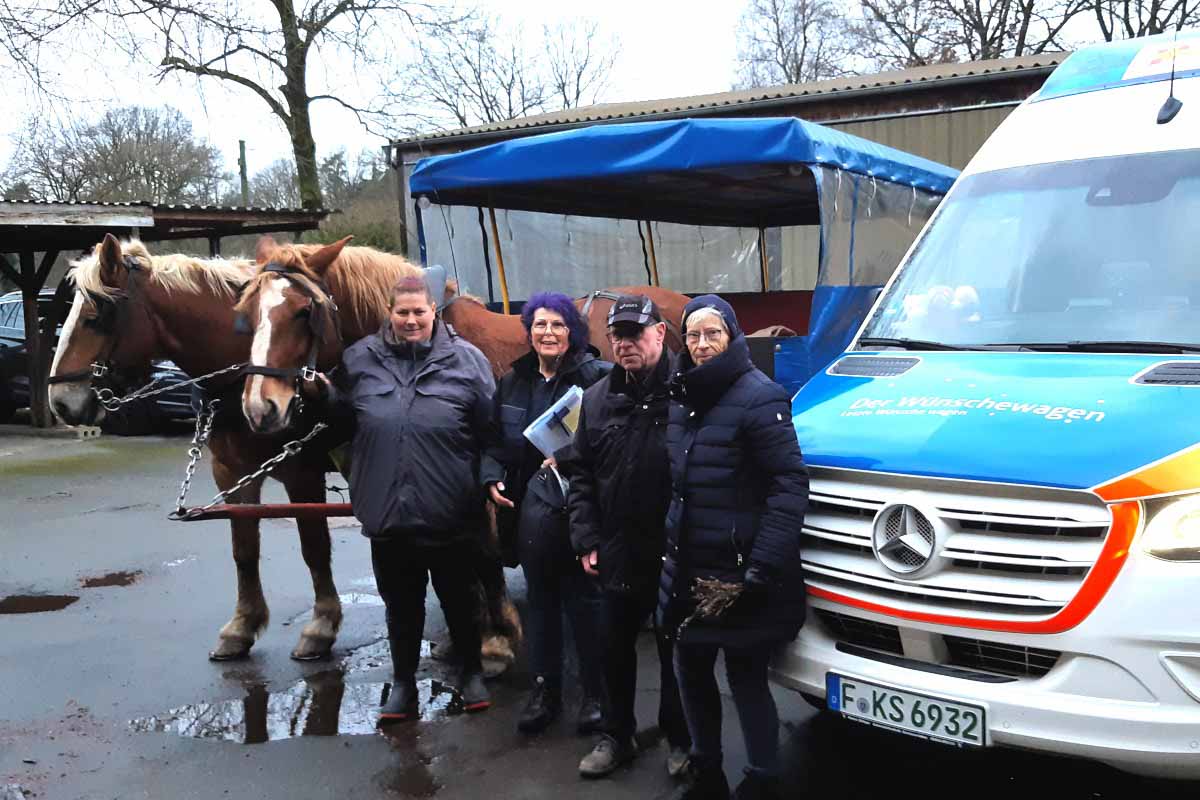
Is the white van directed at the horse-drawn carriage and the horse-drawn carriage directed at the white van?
no

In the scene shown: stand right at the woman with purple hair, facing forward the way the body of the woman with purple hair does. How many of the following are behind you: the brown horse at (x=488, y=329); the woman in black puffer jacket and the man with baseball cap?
1

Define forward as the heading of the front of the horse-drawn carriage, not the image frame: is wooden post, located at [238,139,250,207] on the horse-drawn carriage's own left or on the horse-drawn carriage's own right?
on the horse-drawn carriage's own right

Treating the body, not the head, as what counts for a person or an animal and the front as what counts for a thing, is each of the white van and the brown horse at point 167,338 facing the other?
no

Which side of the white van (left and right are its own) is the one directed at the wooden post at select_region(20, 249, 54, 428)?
right

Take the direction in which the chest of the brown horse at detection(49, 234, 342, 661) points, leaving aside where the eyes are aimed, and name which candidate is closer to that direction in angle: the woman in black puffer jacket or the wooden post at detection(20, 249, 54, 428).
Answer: the woman in black puffer jacket

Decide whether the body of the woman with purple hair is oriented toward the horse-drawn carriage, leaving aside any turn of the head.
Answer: no

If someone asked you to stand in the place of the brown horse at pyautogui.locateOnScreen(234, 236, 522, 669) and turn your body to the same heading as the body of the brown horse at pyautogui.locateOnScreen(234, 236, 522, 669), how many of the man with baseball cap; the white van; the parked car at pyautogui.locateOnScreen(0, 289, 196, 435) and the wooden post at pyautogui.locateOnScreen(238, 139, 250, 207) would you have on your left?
2

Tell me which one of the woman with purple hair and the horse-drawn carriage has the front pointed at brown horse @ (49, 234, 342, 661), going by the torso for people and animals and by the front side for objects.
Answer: the horse-drawn carriage

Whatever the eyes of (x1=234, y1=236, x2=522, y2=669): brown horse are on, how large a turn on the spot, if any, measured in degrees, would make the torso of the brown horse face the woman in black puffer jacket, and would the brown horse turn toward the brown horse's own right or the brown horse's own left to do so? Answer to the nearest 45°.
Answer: approximately 90° to the brown horse's own left

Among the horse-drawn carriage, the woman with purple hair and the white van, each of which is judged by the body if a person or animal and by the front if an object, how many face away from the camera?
0

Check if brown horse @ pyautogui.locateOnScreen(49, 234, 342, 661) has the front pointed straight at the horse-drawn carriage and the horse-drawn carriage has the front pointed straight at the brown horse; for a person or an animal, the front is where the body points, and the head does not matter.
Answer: no

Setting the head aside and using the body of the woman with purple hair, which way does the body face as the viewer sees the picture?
toward the camera

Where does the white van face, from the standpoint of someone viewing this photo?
facing the viewer and to the left of the viewer

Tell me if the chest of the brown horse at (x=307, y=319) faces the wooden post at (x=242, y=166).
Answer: no

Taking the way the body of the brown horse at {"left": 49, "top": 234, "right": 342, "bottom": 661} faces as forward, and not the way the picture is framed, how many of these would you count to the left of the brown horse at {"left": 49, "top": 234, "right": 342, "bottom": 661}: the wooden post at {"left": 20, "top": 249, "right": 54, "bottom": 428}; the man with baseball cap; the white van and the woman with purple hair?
3

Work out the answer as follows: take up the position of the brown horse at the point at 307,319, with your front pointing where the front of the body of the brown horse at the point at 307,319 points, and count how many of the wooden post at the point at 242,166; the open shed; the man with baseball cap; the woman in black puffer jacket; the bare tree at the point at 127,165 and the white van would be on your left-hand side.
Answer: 3

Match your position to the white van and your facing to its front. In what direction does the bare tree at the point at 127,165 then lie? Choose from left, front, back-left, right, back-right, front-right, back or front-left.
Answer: right

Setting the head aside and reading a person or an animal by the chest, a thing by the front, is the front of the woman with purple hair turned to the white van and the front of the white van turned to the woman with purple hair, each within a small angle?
no

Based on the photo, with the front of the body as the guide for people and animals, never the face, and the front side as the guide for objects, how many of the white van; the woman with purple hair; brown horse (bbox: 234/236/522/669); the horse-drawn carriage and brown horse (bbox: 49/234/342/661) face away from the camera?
0

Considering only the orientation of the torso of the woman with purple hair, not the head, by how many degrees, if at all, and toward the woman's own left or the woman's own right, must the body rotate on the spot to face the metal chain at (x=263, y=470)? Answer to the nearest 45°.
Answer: approximately 90° to the woman's own right

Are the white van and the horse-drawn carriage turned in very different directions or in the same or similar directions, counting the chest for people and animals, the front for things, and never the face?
same or similar directions
